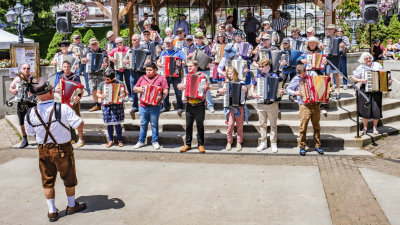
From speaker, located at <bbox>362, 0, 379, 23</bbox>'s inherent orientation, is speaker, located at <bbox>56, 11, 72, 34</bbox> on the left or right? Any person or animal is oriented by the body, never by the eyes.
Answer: on its right

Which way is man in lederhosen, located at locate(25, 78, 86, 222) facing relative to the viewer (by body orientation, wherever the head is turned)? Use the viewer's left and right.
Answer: facing away from the viewer and to the right of the viewer

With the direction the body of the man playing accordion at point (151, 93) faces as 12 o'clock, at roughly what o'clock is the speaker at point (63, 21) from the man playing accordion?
The speaker is roughly at 5 o'clock from the man playing accordion.

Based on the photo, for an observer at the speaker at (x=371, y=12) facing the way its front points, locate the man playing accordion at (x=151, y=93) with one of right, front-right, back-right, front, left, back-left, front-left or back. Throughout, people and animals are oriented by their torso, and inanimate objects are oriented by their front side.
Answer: front-right

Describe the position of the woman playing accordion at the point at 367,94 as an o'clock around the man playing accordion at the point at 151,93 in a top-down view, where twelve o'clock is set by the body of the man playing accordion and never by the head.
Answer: The woman playing accordion is roughly at 9 o'clock from the man playing accordion.
